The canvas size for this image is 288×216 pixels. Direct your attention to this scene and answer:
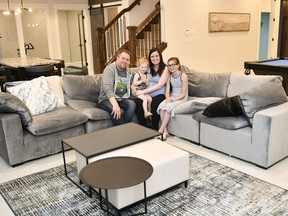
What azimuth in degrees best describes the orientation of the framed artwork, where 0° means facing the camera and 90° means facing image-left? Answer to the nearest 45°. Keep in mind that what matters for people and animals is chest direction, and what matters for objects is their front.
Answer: approximately 0°

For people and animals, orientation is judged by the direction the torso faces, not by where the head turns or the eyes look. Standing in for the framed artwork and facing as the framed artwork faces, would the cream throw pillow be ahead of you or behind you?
ahead

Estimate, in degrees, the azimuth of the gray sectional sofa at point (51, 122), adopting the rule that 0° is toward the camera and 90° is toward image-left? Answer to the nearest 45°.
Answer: approximately 315°

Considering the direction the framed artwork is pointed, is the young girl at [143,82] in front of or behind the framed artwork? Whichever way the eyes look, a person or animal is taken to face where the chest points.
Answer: in front

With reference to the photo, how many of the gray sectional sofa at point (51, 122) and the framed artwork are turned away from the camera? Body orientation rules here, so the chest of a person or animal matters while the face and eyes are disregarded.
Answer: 0

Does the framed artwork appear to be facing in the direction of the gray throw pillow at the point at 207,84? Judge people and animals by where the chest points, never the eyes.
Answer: yes

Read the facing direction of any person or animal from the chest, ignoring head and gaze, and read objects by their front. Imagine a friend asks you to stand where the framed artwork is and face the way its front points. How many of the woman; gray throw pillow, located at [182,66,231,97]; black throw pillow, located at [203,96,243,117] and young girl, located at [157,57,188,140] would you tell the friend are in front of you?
4
